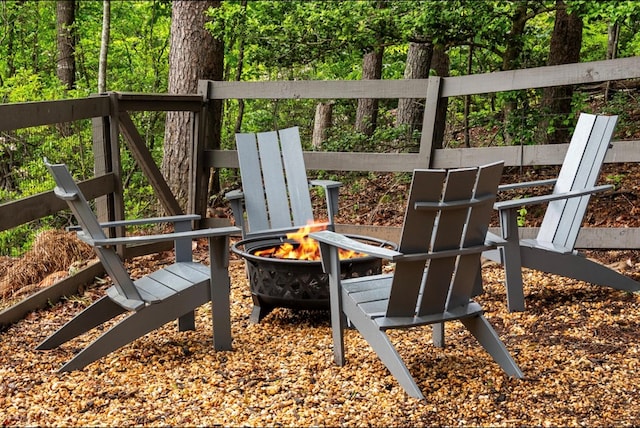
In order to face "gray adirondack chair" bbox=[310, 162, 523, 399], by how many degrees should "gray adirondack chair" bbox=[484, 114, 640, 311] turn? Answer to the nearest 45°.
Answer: approximately 45° to its left

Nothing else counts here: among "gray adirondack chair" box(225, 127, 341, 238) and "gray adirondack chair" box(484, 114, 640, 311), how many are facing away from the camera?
0

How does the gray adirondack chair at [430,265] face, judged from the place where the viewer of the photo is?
facing away from the viewer and to the left of the viewer

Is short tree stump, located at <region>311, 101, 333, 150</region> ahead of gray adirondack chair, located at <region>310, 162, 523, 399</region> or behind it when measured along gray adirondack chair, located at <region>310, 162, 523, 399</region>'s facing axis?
ahead

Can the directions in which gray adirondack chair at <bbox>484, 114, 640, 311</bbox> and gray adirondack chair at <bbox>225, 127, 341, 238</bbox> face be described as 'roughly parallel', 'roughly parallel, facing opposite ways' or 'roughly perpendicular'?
roughly perpendicular

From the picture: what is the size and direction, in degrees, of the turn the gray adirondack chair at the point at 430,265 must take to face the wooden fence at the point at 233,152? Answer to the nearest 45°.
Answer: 0° — it already faces it

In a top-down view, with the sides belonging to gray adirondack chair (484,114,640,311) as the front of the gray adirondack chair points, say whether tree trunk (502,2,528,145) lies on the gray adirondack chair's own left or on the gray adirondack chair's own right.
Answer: on the gray adirondack chair's own right

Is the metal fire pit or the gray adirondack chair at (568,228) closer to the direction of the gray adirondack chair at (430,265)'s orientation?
the metal fire pit

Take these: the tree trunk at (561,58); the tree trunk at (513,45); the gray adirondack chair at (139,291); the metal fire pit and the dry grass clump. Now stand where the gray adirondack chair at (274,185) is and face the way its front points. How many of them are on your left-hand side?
2

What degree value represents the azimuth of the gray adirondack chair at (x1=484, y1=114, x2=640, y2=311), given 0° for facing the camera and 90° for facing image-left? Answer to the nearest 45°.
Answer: approximately 45°

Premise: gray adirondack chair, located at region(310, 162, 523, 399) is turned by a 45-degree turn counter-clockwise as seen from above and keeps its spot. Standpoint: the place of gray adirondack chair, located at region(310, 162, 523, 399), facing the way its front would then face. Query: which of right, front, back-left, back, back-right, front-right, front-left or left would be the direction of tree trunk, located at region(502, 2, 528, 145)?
right

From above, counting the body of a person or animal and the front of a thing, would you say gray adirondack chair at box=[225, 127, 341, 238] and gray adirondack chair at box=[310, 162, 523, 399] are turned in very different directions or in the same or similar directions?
very different directions

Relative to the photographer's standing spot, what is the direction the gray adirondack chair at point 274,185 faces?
facing the viewer and to the right of the viewer

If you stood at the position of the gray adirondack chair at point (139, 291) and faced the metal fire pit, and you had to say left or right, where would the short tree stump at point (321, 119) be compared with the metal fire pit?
left

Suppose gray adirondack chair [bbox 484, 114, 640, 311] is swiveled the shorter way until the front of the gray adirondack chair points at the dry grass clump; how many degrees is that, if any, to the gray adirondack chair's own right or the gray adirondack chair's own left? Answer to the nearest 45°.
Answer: approximately 45° to the gray adirondack chair's own right
